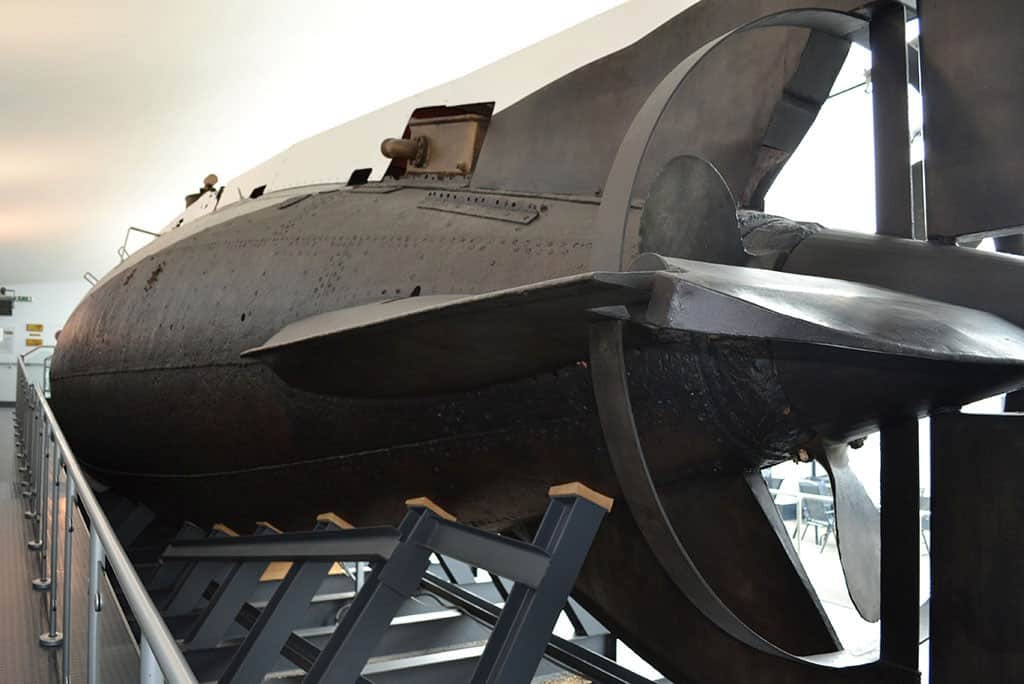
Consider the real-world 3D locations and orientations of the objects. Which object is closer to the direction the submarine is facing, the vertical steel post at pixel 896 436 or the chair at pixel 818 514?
the chair

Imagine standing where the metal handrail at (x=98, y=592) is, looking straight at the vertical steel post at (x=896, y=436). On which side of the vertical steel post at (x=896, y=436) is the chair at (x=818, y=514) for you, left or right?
left

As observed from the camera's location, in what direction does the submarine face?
facing away from the viewer and to the left of the viewer

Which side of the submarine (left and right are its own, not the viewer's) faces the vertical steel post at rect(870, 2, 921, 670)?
back
